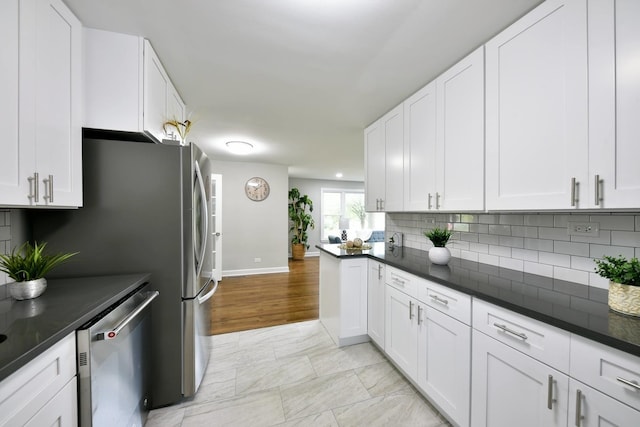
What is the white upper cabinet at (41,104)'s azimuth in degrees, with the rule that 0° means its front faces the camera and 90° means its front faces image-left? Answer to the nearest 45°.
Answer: approximately 315°

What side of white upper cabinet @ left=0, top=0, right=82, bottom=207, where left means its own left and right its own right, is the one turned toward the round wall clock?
left

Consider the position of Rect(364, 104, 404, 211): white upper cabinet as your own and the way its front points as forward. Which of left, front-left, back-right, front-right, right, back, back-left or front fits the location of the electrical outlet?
back-left

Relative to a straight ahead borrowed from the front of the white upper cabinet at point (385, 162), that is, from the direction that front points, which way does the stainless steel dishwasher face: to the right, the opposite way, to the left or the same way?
the opposite way

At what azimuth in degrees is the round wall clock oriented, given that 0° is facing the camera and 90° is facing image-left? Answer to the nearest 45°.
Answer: approximately 0°

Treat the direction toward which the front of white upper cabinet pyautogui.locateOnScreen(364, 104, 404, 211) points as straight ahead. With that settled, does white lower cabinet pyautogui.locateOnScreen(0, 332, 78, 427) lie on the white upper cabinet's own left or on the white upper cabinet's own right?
on the white upper cabinet's own left

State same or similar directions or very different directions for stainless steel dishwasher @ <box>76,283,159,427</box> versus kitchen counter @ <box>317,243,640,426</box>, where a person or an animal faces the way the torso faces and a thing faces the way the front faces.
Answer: very different directions

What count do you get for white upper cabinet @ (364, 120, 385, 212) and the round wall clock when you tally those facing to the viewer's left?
1

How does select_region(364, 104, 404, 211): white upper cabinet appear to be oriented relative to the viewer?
to the viewer's left

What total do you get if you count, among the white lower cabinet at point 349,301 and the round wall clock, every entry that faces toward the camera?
2

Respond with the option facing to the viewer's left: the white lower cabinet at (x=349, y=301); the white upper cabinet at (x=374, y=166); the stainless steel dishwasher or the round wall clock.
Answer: the white upper cabinet

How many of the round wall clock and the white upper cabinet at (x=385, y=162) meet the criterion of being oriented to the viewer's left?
1

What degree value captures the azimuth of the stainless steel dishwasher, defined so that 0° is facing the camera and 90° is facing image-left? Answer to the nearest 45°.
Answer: approximately 315°
